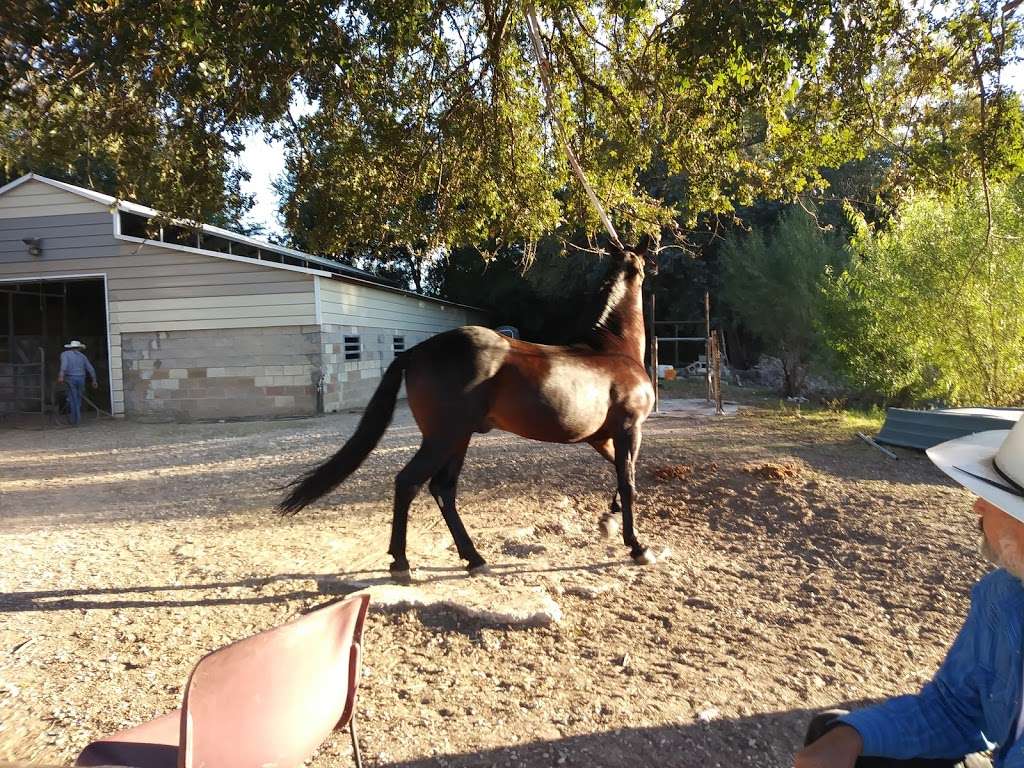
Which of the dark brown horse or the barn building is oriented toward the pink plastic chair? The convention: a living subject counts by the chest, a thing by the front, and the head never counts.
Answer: the barn building

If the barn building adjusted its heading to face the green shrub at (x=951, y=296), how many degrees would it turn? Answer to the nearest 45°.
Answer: approximately 45° to its left

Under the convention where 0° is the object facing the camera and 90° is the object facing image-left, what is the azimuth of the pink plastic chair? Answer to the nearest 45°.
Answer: approximately 135°

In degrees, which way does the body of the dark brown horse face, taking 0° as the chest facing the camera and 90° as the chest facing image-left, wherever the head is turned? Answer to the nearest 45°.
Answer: approximately 270°

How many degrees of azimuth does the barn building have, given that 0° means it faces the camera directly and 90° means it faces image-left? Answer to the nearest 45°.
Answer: approximately 0°

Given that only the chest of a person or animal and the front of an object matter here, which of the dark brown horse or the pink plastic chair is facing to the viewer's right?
the dark brown horse

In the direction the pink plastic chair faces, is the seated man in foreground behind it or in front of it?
behind

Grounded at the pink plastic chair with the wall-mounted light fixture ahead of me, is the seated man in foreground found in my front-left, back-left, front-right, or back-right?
back-right
